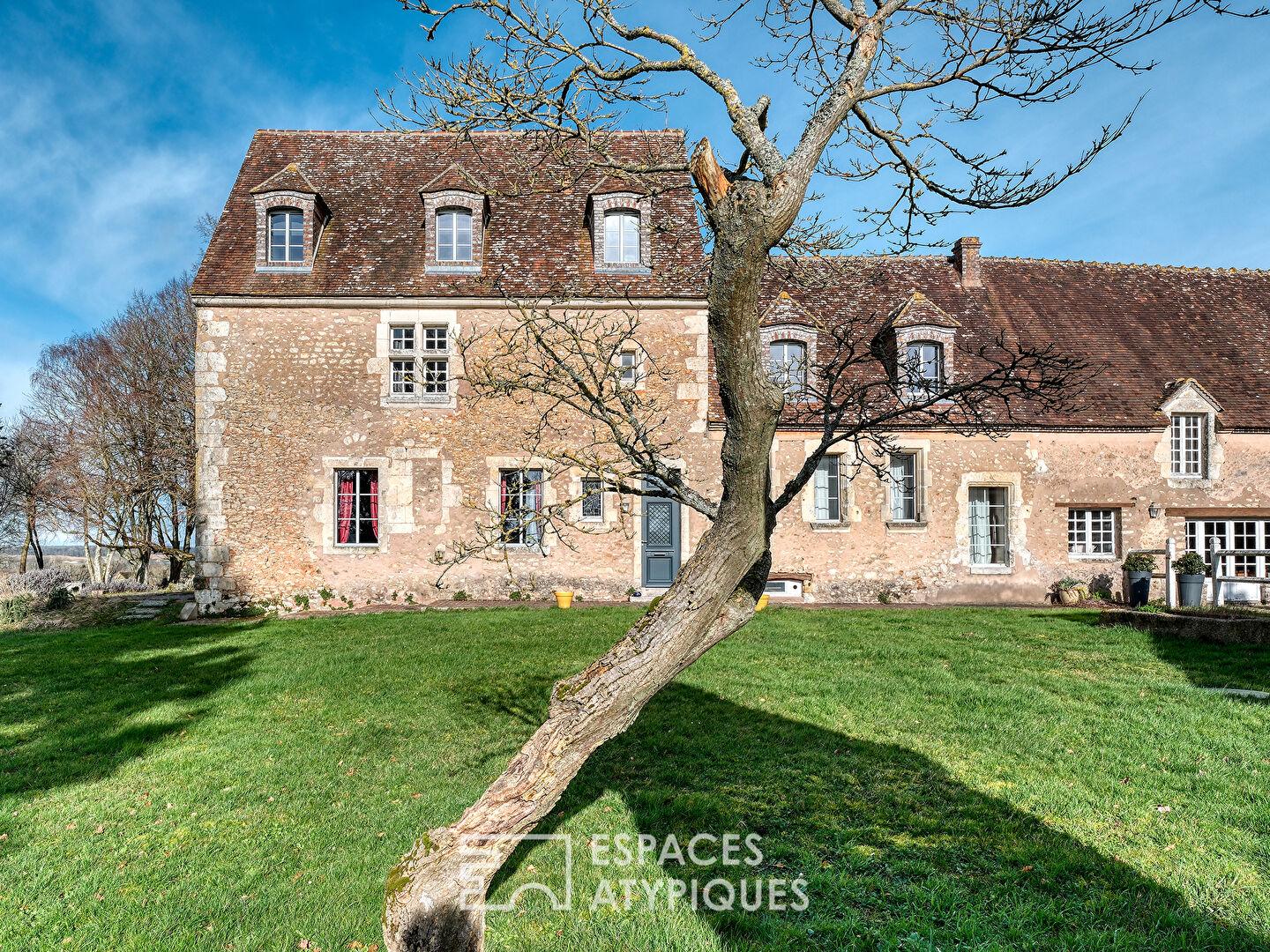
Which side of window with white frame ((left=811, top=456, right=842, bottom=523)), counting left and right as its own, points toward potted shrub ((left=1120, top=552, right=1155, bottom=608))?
left

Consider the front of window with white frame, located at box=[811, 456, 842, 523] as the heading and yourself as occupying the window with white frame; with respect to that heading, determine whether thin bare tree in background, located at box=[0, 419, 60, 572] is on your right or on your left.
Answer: on your right

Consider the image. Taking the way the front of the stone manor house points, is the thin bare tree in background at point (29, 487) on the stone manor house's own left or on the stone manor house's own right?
on the stone manor house's own right

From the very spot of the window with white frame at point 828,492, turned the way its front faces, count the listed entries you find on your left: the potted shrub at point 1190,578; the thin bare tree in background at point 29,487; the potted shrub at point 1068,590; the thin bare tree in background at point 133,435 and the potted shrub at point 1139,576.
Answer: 3

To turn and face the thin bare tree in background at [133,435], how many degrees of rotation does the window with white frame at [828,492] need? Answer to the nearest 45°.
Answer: approximately 90° to its right

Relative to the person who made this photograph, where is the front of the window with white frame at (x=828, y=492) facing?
facing the viewer

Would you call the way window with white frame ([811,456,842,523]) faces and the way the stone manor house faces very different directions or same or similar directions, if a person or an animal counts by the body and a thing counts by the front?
same or similar directions

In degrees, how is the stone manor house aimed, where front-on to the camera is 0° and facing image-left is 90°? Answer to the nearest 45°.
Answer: approximately 0°

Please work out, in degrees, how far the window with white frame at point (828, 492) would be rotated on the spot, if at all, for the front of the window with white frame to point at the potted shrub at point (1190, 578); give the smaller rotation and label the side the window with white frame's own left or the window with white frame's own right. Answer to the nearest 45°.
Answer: approximately 90° to the window with white frame's own left
